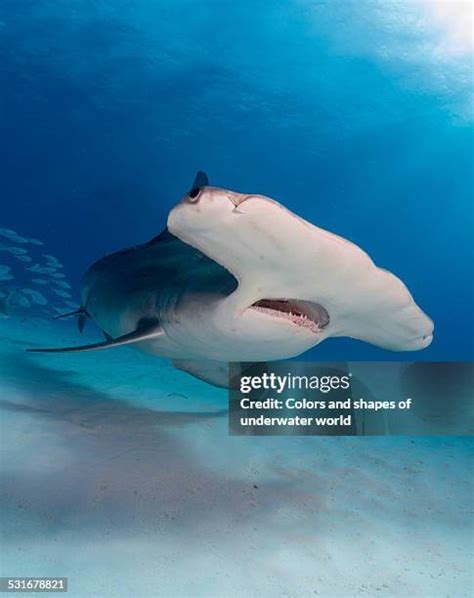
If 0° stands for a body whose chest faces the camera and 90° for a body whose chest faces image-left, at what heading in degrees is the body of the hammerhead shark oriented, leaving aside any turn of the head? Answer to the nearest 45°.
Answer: approximately 315°
